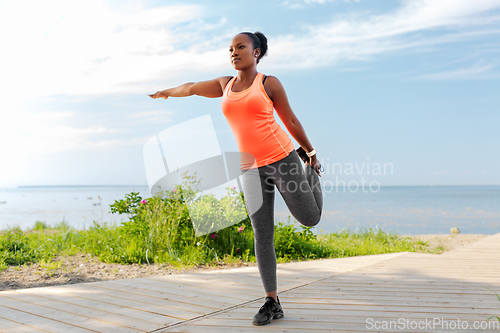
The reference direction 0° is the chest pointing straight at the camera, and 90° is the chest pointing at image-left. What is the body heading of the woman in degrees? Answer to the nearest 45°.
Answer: approximately 45°
